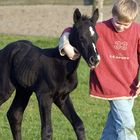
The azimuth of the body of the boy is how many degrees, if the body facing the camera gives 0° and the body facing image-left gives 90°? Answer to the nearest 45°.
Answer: approximately 0°
